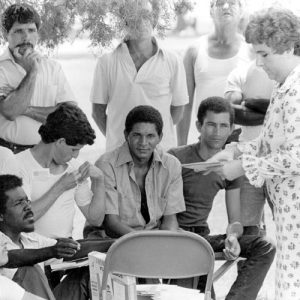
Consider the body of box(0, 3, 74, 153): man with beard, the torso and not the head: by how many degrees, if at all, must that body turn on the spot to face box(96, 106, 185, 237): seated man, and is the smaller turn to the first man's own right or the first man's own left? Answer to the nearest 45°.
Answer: approximately 45° to the first man's own left

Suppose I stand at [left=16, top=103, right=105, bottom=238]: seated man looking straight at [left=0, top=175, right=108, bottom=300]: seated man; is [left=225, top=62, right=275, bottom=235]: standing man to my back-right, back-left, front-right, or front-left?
back-left

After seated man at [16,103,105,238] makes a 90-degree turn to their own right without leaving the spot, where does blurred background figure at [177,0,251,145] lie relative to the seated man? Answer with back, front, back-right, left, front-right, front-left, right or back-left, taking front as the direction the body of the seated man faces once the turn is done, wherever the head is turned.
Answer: back

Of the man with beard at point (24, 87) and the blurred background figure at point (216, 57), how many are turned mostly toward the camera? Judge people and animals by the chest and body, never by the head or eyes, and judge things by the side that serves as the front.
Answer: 2

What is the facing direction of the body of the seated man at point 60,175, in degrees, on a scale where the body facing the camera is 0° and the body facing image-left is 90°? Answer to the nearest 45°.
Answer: approximately 315°

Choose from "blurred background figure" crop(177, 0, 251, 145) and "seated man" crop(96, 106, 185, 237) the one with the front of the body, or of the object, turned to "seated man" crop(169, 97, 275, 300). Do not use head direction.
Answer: the blurred background figure
